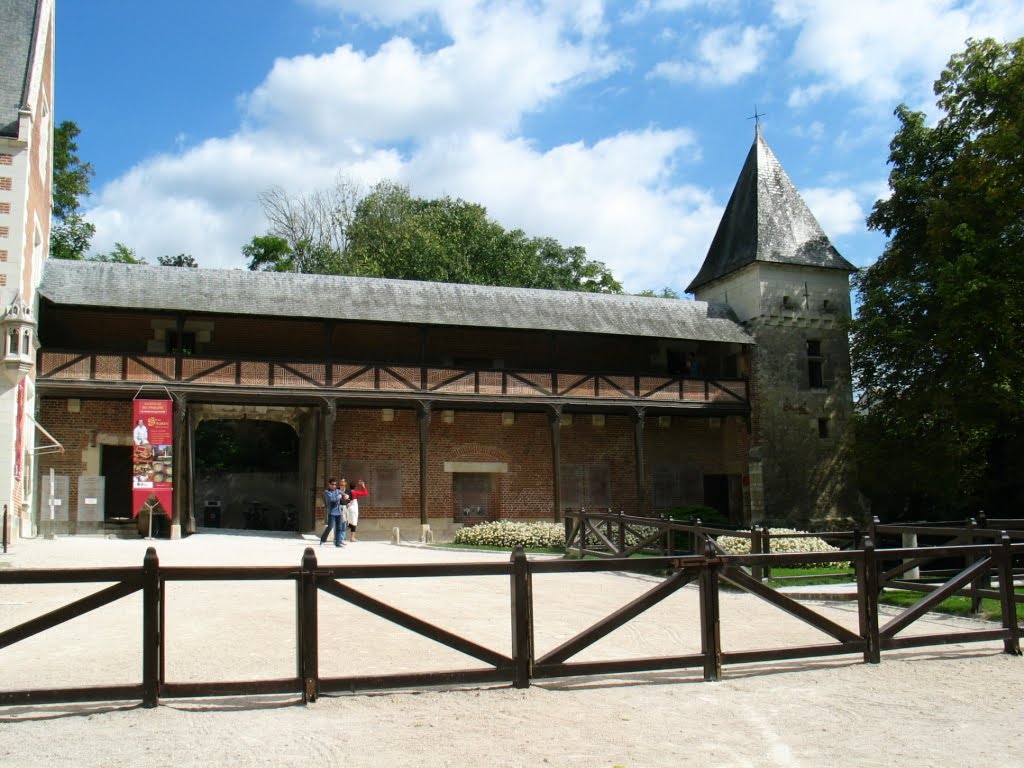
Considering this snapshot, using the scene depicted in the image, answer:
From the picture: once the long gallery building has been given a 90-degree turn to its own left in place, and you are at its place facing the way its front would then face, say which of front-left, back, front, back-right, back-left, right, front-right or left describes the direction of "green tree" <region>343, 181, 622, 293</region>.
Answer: left

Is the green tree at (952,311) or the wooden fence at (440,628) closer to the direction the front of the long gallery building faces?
the wooden fence

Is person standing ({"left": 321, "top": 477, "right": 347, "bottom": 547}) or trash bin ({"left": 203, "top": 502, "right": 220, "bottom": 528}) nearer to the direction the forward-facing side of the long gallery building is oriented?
the person standing

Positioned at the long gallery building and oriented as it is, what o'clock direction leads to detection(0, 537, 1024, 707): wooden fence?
The wooden fence is roughly at 12 o'clock from the long gallery building.

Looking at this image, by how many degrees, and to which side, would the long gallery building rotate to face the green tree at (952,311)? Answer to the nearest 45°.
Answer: approximately 90° to its left

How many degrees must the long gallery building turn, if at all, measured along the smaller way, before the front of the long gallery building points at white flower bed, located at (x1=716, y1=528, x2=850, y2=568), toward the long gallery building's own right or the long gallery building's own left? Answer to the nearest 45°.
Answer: approximately 45° to the long gallery building's own left

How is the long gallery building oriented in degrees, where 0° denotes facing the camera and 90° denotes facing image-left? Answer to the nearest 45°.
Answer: approximately 0°

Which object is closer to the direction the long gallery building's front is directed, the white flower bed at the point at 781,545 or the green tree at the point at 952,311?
the white flower bed

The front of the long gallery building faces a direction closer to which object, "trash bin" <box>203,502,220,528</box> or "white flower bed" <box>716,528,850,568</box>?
the white flower bed
